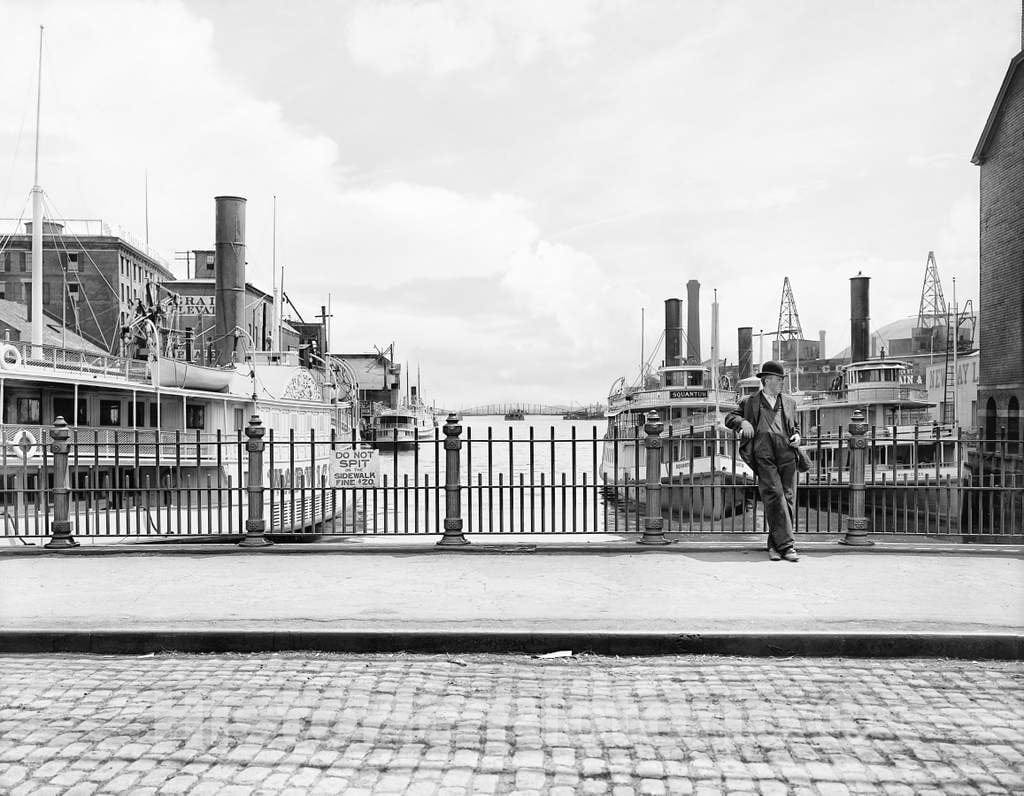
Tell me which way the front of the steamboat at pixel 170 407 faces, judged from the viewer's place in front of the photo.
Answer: facing away from the viewer and to the right of the viewer

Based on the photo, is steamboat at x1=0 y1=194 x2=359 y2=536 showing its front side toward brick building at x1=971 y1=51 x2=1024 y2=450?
no

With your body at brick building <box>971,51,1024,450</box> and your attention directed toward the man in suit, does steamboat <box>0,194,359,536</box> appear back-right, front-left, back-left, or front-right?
front-right

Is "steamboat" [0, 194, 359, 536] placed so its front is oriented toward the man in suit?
no

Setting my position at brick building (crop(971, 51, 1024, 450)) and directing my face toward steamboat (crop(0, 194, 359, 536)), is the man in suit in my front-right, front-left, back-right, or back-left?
front-left
